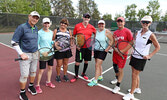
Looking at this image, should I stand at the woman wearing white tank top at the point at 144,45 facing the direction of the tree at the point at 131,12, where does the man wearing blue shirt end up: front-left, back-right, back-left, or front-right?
back-left

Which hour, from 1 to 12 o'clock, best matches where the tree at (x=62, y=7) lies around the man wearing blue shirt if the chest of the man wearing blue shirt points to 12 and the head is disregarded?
The tree is roughly at 8 o'clock from the man wearing blue shirt.

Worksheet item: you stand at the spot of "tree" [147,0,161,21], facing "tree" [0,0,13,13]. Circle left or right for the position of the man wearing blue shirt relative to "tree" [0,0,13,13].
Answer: left

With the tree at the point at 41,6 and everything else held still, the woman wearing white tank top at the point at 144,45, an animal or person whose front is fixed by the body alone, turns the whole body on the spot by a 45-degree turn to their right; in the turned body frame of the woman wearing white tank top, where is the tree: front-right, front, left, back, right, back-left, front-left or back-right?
front-right

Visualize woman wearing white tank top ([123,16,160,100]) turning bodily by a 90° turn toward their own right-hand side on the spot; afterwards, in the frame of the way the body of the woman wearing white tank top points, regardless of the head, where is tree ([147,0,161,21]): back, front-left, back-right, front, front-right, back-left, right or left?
front-right

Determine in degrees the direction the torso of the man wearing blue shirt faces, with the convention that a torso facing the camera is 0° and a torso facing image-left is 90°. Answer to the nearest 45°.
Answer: approximately 315°

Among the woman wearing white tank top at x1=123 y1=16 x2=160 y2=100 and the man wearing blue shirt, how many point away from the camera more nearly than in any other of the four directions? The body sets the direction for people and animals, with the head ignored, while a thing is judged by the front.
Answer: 0

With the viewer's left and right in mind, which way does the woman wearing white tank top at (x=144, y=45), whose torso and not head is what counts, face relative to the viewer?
facing the viewer and to the left of the viewer

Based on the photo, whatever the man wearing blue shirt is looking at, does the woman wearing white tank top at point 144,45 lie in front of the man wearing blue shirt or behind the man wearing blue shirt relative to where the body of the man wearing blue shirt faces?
in front

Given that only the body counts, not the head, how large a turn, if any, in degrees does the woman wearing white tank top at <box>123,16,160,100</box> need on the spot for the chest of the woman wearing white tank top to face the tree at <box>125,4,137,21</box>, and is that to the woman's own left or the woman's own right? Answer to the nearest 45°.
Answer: approximately 135° to the woman's own right
